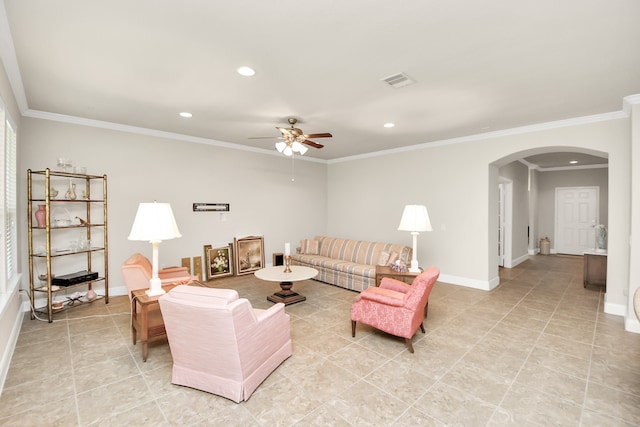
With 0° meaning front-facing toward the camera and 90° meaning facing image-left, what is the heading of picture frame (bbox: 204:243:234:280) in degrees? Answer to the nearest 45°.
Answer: approximately 315°

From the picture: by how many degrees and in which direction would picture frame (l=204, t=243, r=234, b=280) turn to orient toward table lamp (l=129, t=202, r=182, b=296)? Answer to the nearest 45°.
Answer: approximately 45° to its right

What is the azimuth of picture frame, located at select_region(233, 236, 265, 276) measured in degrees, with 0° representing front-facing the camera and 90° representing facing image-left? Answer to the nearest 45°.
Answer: approximately 315°

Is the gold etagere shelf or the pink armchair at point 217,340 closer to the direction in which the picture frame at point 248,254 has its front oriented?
the pink armchair

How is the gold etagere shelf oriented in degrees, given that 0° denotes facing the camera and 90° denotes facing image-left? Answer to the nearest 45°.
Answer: approximately 315°

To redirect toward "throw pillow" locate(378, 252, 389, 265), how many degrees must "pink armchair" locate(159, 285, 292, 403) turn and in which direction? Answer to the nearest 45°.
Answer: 0° — it already faces it

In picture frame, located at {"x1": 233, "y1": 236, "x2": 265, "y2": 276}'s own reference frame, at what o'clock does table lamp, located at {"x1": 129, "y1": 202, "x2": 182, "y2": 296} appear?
The table lamp is roughly at 2 o'clock from the picture frame.

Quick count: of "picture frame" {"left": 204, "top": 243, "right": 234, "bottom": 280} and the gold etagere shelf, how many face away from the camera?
0

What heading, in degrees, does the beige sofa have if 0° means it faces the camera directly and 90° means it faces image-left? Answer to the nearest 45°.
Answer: approximately 45°

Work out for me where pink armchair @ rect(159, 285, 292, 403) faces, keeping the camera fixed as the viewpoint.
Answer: facing away from the viewer and to the right of the viewer

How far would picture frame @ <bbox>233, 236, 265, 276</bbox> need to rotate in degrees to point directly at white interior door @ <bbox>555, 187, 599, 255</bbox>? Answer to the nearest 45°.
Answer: approximately 45° to its left
